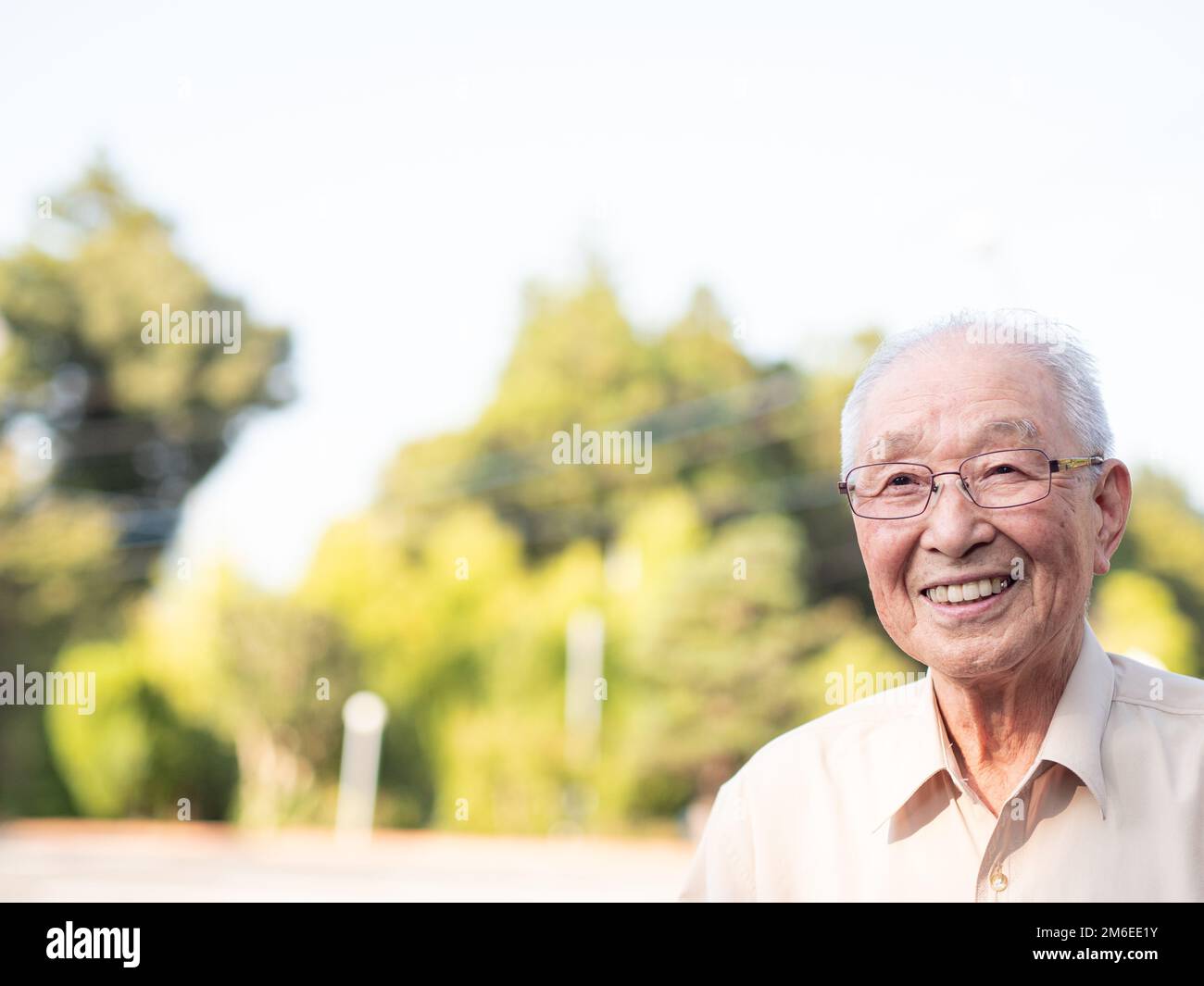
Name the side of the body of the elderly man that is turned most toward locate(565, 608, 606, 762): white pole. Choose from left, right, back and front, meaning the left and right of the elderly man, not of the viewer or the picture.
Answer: back

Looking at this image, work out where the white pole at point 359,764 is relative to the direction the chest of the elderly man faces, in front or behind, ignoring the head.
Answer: behind

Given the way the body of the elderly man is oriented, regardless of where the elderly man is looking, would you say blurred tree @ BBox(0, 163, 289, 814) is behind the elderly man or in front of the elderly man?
behind
